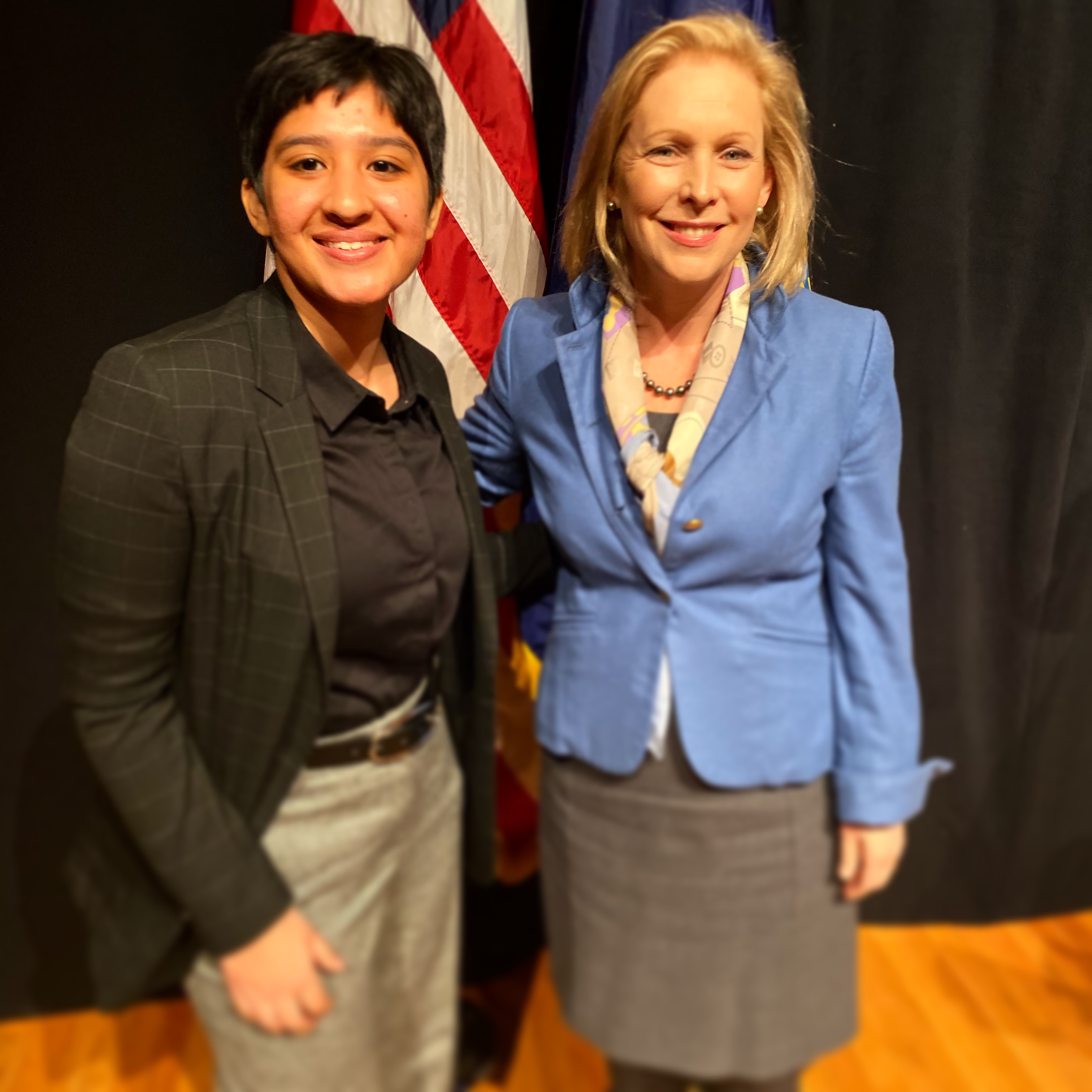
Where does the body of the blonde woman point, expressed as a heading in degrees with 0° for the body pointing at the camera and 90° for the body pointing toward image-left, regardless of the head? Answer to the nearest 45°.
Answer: approximately 0°
